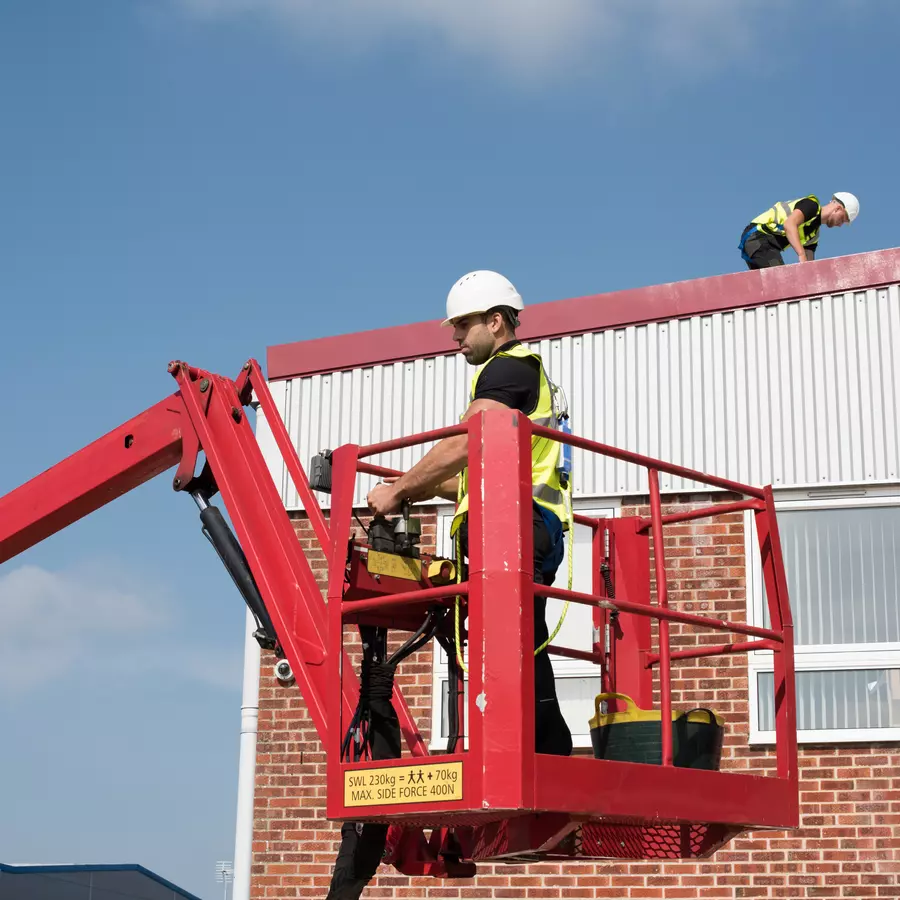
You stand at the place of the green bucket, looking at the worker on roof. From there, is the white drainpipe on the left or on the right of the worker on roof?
left

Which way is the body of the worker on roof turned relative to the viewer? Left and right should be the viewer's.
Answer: facing to the right of the viewer

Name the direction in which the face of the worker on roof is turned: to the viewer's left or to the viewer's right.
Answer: to the viewer's right

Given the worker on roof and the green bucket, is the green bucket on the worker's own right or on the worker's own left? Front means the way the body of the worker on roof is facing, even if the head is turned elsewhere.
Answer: on the worker's own right

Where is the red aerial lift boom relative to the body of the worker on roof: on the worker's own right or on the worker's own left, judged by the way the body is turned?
on the worker's own right
